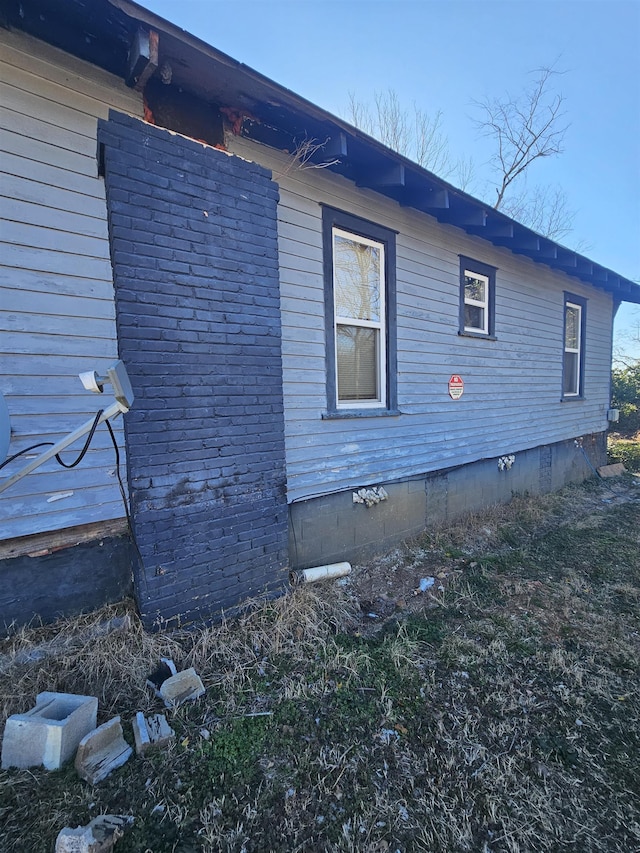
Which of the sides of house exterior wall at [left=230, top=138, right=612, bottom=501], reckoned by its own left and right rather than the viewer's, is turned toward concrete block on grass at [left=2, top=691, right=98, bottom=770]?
right

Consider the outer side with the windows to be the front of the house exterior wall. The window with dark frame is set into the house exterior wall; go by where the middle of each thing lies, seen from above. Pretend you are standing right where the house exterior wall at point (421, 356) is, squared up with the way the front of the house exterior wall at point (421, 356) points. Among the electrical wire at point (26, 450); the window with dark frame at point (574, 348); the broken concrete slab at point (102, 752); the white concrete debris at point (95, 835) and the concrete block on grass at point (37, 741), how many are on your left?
1

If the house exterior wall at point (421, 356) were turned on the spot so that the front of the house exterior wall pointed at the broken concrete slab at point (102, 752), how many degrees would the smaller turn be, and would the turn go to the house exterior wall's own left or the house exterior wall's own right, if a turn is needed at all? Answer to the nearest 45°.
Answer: approximately 45° to the house exterior wall's own right

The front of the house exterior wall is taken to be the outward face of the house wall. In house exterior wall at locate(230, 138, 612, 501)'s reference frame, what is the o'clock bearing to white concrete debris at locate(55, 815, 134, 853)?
The white concrete debris is roughly at 2 o'clock from the house exterior wall.

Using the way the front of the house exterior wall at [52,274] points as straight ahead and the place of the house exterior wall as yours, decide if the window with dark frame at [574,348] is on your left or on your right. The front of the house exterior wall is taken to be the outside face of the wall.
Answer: on your left

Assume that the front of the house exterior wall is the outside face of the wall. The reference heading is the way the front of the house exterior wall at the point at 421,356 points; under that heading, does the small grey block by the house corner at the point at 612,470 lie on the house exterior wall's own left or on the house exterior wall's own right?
on the house exterior wall's own left

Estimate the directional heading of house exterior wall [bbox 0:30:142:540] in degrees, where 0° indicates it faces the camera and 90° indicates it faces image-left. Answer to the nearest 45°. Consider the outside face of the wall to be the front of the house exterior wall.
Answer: approximately 315°

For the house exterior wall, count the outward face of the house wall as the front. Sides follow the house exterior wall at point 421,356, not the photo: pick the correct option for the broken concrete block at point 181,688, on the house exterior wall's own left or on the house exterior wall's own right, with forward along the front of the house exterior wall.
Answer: on the house exterior wall's own right

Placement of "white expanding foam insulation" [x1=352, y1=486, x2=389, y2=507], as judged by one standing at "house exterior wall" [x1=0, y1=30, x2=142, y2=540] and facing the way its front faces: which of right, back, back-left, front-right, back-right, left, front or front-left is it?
front-left

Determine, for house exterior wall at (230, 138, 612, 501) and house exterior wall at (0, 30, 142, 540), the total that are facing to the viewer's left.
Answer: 0

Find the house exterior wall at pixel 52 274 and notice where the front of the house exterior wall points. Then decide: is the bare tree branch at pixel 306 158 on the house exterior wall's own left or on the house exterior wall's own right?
on the house exterior wall's own left
